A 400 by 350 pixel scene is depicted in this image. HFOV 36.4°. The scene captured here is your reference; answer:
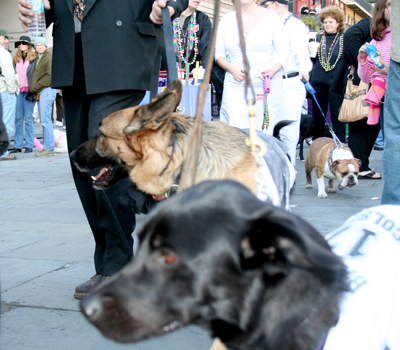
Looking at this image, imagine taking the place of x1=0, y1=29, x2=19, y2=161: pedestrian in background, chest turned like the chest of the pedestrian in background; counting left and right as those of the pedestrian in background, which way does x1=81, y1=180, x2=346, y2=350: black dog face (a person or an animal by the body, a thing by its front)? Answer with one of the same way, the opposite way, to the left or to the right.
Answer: the opposite way

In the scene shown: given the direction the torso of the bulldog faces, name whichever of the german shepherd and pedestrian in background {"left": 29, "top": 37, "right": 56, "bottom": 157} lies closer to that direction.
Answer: the german shepherd

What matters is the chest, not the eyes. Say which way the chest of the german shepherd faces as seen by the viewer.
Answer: to the viewer's left

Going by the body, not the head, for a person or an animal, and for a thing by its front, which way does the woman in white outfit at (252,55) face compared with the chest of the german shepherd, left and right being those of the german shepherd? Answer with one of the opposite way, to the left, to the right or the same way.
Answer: to the left

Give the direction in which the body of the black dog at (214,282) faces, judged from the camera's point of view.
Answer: to the viewer's left

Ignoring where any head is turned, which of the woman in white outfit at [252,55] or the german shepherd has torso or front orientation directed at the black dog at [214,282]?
the woman in white outfit

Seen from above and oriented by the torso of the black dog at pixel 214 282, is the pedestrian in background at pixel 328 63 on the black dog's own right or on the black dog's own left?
on the black dog's own right

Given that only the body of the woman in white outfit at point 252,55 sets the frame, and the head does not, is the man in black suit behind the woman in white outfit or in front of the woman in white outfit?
in front

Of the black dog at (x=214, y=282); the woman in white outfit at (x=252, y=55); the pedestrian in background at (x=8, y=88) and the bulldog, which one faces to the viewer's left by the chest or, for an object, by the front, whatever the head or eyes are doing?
the black dog
